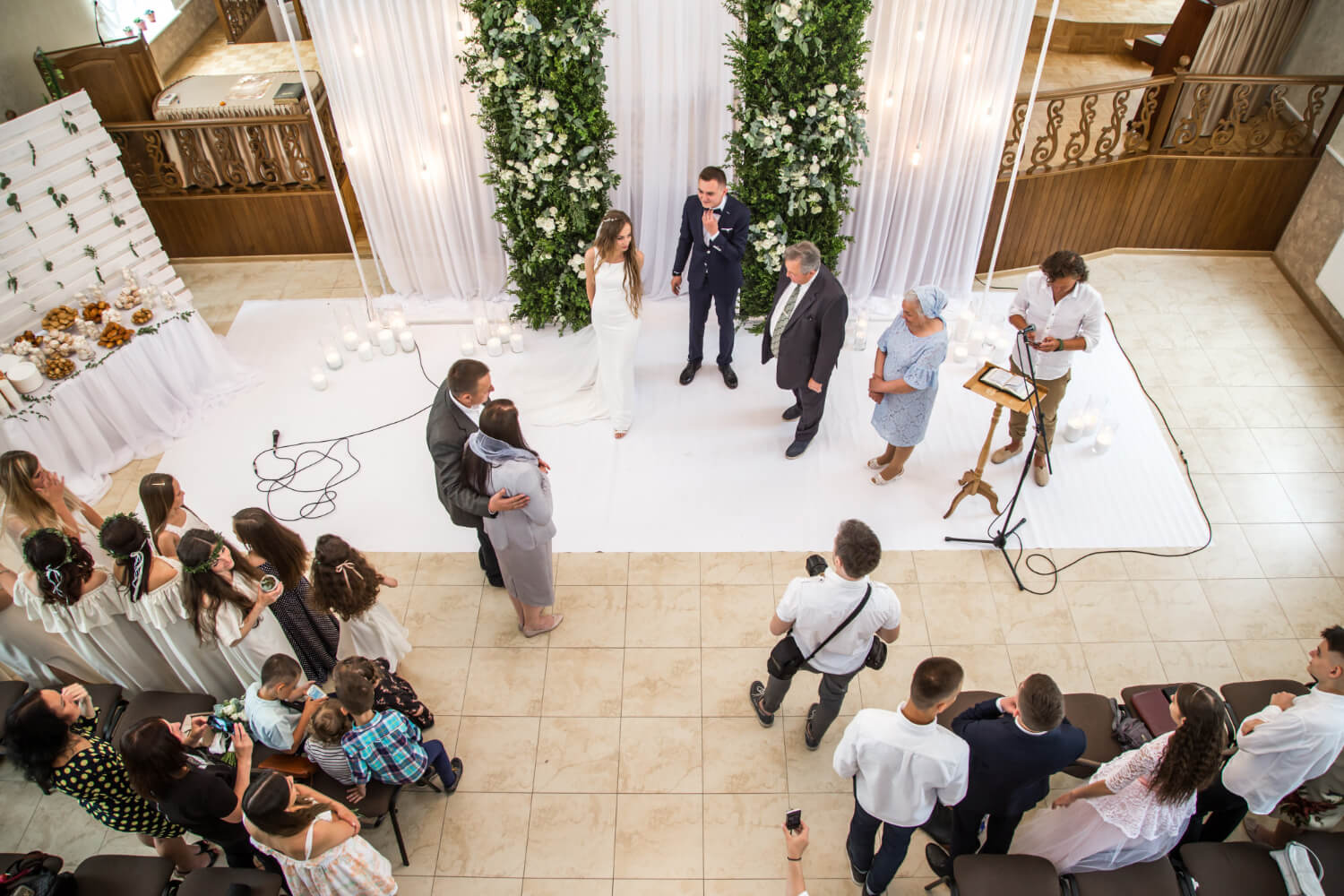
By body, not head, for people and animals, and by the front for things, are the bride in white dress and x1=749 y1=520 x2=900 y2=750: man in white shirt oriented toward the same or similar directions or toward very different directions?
very different directions

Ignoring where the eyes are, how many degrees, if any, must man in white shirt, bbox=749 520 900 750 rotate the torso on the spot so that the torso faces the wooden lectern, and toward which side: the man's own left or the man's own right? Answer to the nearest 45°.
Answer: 0° — they already face it

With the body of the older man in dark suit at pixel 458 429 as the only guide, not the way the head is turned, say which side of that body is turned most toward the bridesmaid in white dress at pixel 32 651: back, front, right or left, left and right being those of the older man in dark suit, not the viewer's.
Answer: back

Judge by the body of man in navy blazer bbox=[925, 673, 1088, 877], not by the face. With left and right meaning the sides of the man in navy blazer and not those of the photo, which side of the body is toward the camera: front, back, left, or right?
back

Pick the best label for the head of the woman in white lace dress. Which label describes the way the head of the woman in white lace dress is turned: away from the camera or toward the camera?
away from the camera

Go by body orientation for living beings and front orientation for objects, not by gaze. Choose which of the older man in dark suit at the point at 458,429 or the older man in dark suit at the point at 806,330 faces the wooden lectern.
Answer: the older man in dark suit at the point at 458,429

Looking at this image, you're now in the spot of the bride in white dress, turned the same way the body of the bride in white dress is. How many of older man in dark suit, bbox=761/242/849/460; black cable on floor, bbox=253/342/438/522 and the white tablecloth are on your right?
2

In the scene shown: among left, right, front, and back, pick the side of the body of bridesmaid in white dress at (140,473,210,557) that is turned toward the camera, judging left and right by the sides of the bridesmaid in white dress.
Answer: right

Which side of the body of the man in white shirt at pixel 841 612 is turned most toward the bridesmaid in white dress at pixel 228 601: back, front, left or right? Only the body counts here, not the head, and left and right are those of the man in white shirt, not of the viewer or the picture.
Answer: left

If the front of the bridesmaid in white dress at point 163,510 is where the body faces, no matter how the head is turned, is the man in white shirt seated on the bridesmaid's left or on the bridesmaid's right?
on the bridesmaid's right

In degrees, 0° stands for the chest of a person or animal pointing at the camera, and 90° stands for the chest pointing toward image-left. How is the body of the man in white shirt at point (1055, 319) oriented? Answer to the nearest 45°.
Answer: approximately 45°

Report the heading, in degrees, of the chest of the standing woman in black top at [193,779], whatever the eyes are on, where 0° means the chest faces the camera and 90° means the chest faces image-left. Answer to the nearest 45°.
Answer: approximately 225°

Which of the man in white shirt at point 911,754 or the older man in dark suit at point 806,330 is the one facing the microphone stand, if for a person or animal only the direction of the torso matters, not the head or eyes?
the man in white shirt

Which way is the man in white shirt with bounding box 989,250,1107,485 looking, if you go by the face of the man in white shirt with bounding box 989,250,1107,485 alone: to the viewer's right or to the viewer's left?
to the viewer's left

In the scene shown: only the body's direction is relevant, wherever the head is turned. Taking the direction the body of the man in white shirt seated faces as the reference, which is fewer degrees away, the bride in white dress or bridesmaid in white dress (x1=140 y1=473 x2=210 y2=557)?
the bride in white dress

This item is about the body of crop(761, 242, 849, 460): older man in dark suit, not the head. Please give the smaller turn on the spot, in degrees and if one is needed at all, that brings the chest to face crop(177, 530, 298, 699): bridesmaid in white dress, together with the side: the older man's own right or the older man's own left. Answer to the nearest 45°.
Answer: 0° — they already face them

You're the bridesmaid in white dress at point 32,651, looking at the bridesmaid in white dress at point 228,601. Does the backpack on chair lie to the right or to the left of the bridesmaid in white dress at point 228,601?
right
